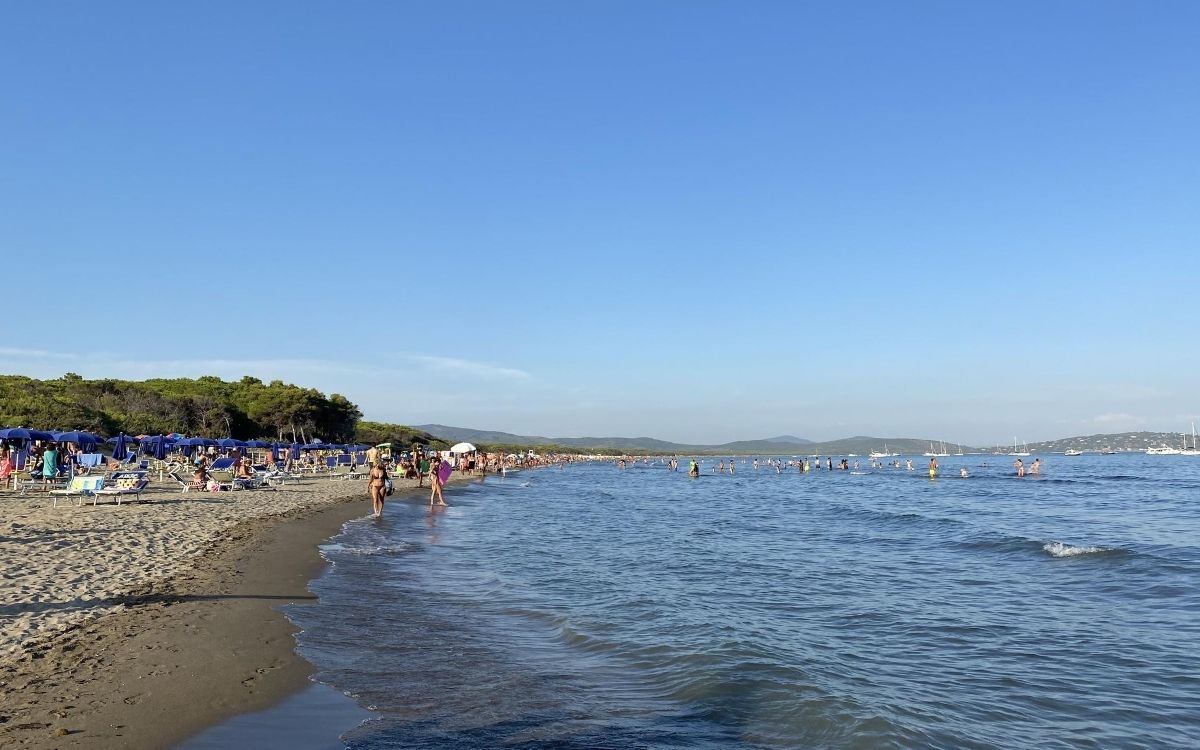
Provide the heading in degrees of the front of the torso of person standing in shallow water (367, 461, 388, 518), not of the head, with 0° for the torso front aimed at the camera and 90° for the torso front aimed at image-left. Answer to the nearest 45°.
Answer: approximately 0°

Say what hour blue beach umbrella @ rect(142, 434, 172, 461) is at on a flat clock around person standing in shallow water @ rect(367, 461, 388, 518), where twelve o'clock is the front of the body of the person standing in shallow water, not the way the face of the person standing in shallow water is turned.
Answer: The blue beach umbrella is roughly at 5 o'clock from the person standing in shallow water.

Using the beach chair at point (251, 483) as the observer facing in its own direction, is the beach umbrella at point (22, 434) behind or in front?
behind

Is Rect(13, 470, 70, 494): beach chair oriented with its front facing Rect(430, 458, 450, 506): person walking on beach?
yes

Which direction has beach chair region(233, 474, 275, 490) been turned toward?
to the viewer's right

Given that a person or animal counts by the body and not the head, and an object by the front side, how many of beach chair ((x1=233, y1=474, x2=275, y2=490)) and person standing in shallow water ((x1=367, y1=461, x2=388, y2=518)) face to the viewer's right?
1

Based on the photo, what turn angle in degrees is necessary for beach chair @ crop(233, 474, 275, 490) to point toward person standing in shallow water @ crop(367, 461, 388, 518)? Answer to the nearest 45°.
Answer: approximately 45° to its right

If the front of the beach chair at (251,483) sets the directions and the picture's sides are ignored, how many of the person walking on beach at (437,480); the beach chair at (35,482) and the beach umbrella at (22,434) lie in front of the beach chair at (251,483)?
1

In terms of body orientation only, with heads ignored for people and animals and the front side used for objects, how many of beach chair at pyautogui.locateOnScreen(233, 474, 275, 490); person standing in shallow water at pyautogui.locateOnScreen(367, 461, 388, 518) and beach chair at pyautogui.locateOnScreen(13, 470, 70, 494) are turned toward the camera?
1

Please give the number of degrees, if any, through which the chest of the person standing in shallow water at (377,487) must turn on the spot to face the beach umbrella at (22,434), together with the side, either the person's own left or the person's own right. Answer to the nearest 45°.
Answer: approximately 135° to the person's own right

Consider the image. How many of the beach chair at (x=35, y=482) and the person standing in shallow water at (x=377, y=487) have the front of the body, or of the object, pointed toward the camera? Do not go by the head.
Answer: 1

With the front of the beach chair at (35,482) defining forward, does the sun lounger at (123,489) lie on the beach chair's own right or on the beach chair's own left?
on the beach chair's own right

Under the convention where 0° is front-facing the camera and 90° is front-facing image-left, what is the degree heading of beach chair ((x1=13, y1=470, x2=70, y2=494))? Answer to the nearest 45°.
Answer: approximately 270°

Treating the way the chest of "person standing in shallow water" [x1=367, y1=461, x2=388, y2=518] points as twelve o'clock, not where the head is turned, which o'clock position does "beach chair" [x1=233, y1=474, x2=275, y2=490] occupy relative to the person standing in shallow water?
The beach chair is roughly at 5 o'clock from the person standing in shallow water.

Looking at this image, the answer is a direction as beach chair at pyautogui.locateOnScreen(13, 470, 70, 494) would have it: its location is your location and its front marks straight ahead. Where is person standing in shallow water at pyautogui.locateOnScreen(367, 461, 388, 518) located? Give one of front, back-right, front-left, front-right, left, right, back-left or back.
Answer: front-right
